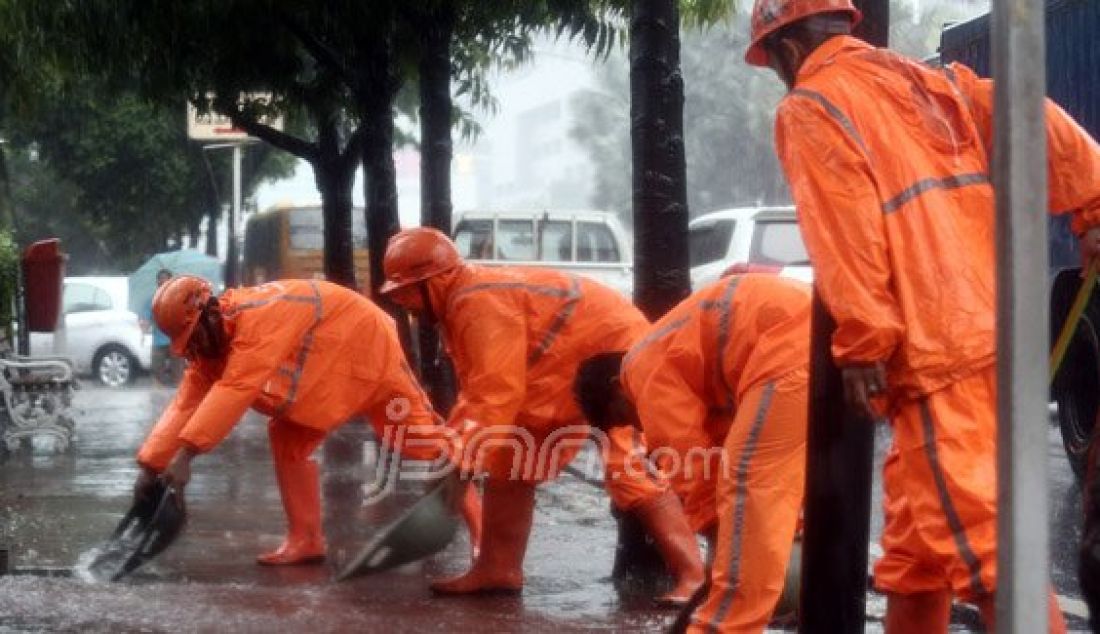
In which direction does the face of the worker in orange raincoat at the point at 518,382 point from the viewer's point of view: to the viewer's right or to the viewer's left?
to the viewer's left

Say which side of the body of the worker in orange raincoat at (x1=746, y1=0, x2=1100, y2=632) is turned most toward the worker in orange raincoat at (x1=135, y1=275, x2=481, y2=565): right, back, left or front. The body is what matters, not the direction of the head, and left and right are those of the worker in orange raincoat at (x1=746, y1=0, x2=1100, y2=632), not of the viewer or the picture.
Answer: front

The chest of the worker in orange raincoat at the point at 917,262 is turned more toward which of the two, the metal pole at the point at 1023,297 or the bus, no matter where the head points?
the bus

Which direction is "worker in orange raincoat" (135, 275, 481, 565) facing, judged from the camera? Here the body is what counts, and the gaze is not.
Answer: to the viewer's left

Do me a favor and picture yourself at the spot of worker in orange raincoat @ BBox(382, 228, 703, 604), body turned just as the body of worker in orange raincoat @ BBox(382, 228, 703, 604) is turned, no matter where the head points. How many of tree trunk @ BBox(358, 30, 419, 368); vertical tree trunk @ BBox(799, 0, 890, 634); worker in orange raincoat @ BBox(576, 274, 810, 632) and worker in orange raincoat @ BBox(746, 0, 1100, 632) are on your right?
1

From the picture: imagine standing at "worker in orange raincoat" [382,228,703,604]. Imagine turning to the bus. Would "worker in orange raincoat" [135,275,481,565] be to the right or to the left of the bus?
left

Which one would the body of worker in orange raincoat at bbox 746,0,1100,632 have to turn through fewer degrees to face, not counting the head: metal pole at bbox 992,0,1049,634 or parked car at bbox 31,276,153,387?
the parked car

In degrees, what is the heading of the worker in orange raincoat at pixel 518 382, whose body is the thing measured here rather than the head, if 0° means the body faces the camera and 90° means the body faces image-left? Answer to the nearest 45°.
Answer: approximately 90°

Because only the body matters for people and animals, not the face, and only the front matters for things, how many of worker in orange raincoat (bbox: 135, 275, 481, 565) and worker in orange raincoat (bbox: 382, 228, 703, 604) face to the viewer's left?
2

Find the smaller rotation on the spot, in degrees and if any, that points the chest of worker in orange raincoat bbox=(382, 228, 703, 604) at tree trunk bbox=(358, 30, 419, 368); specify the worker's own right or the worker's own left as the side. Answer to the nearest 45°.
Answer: approximately 90° to the worker's own right
